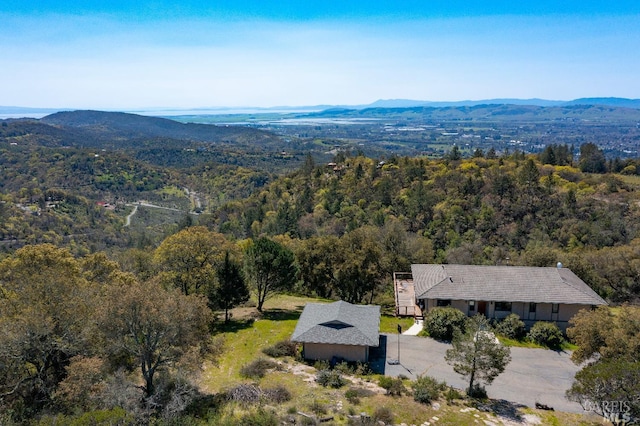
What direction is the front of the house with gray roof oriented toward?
toward the camera

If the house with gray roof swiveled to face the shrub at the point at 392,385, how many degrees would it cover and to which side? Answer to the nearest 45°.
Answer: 0° — it already faces it

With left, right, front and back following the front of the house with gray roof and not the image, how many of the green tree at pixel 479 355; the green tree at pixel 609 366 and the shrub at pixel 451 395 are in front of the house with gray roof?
3

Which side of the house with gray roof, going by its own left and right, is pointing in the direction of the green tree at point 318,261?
right

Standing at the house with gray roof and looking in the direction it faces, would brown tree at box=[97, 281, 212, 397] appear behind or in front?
in front

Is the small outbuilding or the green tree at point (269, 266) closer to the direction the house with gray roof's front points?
the small outbuilding

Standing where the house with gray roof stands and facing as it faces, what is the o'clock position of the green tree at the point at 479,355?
The green tree is roughly at 12 o'clock from the house with gray roof.

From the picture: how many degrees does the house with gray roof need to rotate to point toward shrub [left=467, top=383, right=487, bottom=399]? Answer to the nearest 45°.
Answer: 0° — it already faces it

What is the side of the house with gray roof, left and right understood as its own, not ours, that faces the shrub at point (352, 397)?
front

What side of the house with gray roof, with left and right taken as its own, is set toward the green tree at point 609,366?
front

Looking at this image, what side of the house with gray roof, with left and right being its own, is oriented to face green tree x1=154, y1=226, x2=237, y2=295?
right

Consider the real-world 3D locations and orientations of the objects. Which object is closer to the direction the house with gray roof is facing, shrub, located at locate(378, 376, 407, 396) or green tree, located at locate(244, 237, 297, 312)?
the shrub

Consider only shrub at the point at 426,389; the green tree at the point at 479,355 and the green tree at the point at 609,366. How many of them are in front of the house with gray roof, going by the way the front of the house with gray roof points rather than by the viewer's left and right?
3

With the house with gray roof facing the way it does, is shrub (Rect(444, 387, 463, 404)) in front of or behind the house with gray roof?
in front

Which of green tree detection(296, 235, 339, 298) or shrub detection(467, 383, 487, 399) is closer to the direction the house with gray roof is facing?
the shrub

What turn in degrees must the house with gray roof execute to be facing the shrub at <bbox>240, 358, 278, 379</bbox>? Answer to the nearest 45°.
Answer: approximately 45° to its right

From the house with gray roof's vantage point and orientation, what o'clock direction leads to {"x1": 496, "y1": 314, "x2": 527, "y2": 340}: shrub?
The shrub is roughly at 12 o'clock from the house with gray roof.
